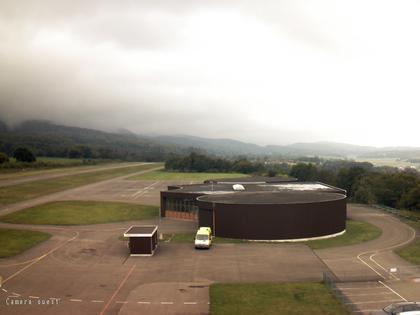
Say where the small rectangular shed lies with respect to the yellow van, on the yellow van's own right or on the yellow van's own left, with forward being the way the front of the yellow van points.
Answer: on the yellow van's own right

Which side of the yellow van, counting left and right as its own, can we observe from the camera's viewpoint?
front

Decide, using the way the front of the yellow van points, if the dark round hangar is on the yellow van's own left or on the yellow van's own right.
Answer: on the yellow van's own left
